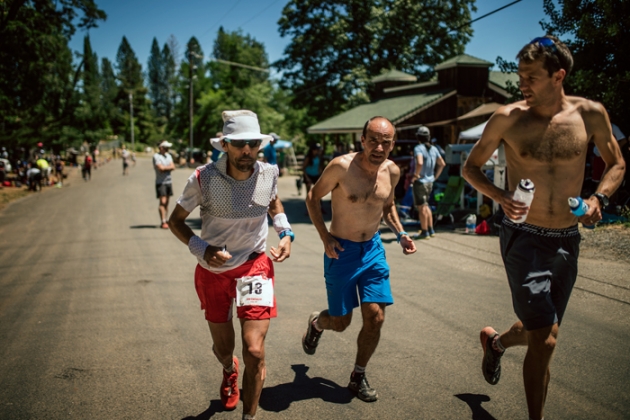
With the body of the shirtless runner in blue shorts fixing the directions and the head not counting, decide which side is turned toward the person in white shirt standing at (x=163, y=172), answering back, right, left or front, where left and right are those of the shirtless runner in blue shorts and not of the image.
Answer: back

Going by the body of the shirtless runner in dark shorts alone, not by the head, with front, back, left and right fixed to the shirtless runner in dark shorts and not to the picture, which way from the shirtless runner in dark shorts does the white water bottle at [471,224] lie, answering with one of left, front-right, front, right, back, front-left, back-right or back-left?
back

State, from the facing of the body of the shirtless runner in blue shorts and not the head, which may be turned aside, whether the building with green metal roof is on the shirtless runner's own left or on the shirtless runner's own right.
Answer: on the shirtless runner's own left

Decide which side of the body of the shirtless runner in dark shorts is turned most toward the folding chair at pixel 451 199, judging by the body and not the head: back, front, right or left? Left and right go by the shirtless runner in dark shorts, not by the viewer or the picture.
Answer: back

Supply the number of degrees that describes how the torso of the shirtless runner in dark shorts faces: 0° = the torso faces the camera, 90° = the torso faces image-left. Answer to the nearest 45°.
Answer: approximately 0°

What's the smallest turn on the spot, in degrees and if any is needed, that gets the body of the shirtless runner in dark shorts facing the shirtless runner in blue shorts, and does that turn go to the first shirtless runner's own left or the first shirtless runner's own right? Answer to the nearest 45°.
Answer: approximately 90° to the first shirtless runner's own right

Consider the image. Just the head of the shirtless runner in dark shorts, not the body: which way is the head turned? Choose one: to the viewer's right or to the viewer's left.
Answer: to the viewer's left

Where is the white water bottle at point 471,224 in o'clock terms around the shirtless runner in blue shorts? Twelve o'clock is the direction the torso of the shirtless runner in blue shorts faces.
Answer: The white water bottle is roughly at 8 o'clock from the shirtless runner in blue shorts.
